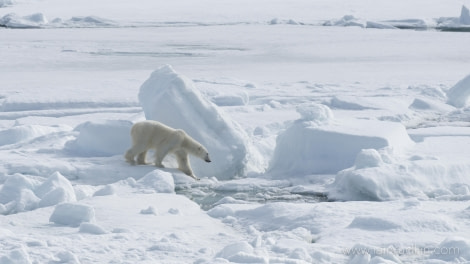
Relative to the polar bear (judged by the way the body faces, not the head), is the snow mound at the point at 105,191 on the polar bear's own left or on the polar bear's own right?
on the polar bear's own right

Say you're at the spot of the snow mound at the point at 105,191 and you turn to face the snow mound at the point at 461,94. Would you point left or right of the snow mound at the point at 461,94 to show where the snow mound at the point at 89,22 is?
left

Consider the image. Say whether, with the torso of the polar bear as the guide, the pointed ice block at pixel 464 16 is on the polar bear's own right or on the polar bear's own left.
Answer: on the polar bear's own left

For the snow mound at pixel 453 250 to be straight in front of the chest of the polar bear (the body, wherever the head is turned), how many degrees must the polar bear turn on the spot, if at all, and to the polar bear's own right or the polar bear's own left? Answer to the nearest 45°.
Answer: approximately 45° to the polar bear's own right

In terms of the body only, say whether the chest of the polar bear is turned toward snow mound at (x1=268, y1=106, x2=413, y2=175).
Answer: yes

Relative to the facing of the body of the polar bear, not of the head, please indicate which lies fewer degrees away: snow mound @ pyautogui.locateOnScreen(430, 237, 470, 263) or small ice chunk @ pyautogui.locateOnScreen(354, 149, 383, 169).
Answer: the small ice chunk

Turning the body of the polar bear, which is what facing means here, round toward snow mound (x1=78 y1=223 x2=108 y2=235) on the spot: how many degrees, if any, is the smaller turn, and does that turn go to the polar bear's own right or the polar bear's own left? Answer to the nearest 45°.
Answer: approximately 90° to the polar bear's own right

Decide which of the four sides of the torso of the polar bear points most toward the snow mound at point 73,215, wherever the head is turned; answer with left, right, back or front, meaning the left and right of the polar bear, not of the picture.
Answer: right

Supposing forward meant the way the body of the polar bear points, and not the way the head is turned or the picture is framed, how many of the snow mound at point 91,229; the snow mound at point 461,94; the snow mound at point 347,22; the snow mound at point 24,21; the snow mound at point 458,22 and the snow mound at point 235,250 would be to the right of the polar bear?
2

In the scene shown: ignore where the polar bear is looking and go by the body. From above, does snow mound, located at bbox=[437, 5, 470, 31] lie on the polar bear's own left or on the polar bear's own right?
on the polar bear's own left

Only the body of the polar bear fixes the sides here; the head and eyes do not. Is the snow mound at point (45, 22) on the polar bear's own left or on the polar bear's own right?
on the polar bear's own left

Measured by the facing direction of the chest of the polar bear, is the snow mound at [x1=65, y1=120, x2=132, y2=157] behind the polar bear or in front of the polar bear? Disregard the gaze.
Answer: behind

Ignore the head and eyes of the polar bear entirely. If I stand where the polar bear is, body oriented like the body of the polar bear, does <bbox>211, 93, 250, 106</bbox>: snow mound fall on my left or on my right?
on my left

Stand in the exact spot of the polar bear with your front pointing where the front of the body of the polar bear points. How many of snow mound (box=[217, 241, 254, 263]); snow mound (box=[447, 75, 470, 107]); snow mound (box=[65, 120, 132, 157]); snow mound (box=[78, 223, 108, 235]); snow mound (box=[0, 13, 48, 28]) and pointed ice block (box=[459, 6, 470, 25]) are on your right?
2

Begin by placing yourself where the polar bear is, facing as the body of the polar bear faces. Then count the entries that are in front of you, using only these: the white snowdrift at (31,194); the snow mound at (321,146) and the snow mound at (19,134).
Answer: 1

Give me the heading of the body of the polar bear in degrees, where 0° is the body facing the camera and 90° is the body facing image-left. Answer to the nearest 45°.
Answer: approximately 270°
